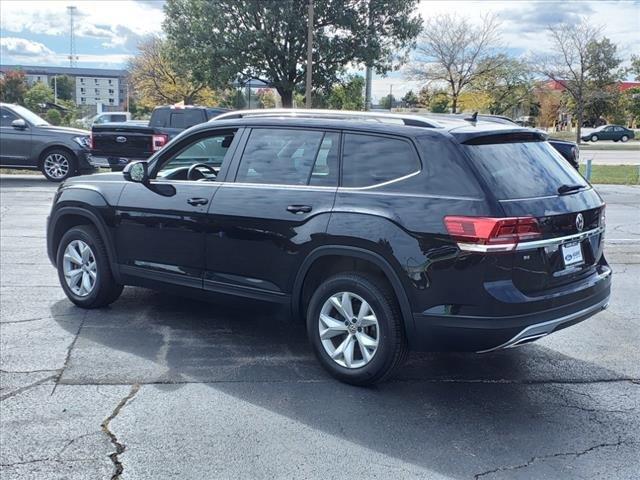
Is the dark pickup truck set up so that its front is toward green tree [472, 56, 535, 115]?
yes

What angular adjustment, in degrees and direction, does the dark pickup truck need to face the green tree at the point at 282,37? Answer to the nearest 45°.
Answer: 0° — it already faces it

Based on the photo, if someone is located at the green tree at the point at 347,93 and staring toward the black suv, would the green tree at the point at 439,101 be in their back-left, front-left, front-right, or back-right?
back-left

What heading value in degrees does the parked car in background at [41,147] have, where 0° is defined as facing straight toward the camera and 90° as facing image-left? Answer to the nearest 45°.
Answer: approximately 270°

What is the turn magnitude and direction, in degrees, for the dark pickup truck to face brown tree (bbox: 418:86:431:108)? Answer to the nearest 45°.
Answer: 0° — it already faces it

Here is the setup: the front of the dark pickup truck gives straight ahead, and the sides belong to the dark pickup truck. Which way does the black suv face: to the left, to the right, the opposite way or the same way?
to the left

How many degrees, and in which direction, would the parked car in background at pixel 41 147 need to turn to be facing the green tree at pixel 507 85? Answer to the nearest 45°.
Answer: approximately 45° to its left

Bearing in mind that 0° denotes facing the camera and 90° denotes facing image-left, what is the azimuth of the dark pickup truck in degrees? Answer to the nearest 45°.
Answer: approximately 225°

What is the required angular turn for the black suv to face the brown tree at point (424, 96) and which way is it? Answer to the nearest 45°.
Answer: approximately 45° to its right

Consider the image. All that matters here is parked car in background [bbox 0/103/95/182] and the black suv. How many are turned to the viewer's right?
1

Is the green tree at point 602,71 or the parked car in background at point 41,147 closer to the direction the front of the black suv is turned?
the parked car in background

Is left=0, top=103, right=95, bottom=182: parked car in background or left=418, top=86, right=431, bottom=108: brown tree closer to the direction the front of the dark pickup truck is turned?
the brown tree

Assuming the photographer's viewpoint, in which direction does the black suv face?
facing away from the viewer and to the left of the viewer

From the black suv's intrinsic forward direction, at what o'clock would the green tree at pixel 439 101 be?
The green tree is roughly at 2 o'clock from the black suv.

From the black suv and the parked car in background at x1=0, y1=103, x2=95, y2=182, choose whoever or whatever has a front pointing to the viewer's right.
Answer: the parked car in background

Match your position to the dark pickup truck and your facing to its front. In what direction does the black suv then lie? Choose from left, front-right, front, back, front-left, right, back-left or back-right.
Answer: back-right
